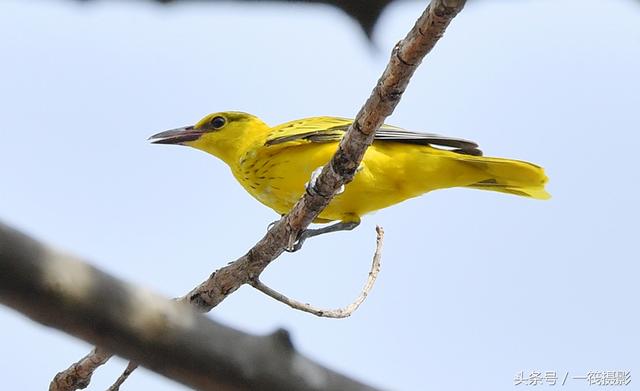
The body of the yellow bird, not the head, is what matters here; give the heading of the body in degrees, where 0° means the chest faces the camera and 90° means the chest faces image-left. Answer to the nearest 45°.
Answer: approximately 90°

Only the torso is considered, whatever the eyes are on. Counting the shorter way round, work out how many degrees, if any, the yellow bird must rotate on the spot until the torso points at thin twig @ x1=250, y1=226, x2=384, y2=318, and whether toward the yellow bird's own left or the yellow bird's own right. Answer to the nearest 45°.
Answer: approximately 90° to the yellow bird's own left

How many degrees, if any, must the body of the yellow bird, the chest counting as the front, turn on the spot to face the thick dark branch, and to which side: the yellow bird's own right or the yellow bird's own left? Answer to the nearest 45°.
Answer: approximately 90° to the yellow bird's own left
